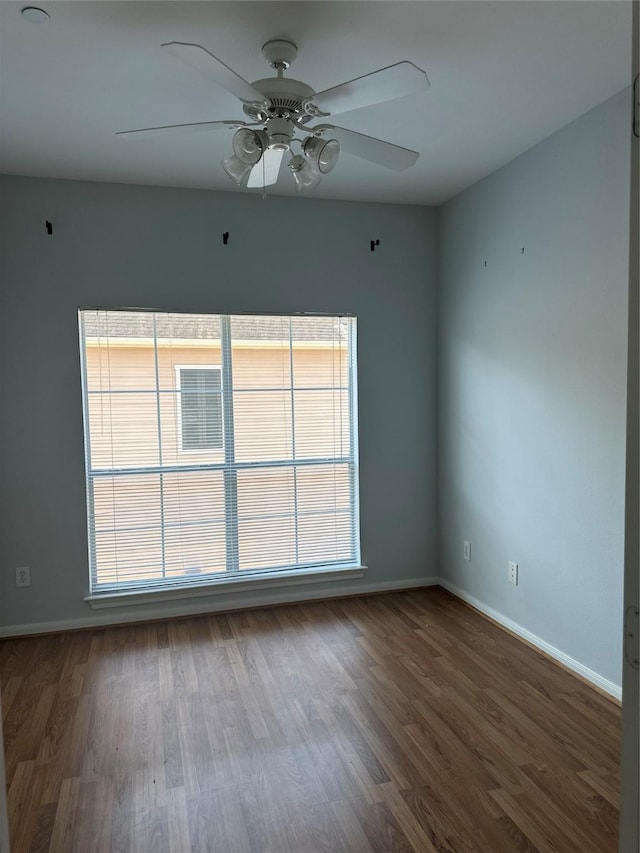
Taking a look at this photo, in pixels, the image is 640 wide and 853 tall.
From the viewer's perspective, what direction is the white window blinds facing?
toward the camera

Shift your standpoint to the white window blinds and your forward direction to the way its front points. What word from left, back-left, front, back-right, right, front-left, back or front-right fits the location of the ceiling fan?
front
